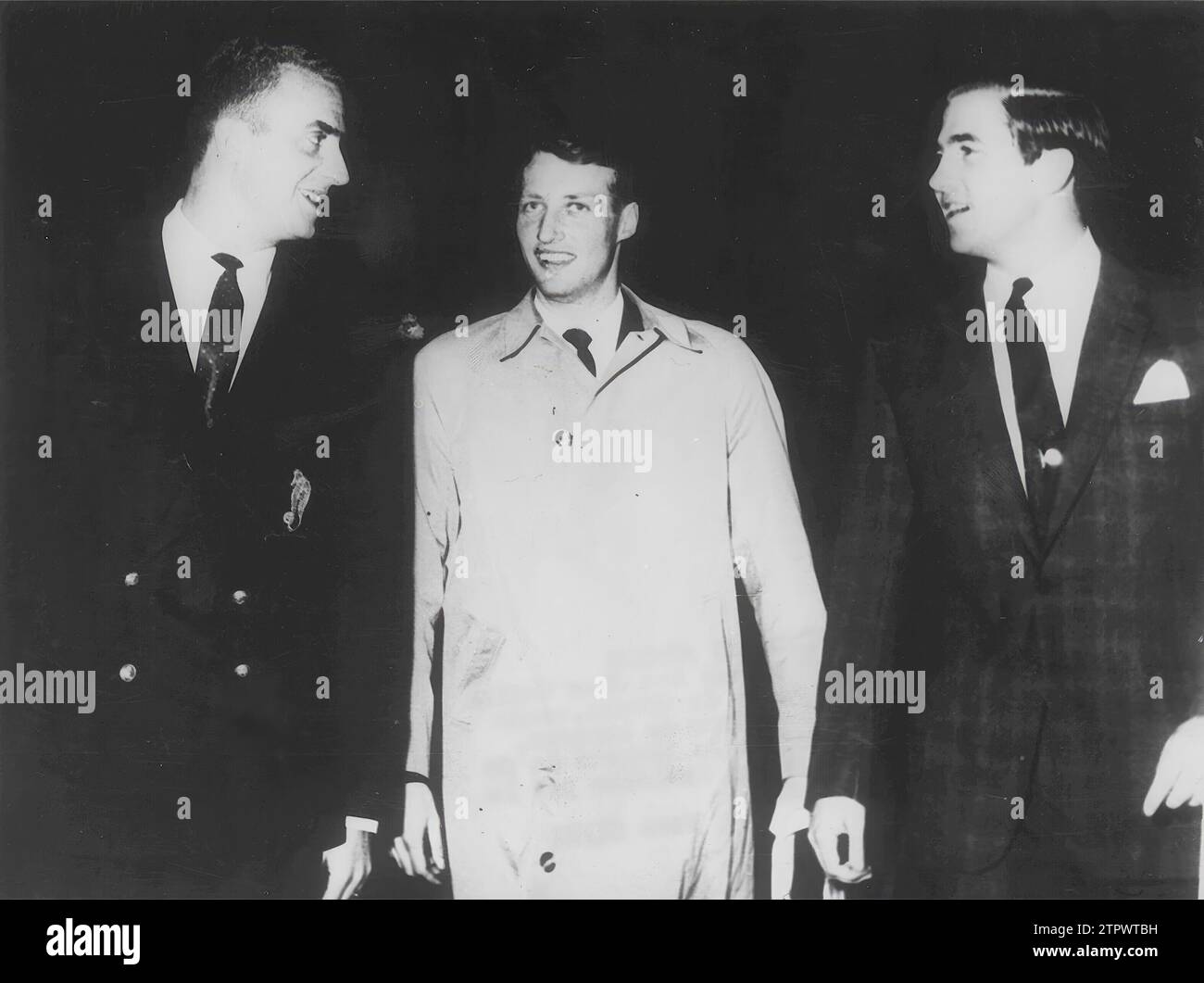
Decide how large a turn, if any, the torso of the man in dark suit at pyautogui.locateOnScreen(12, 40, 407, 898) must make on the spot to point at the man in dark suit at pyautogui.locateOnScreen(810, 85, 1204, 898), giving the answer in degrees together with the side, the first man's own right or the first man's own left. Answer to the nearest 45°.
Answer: approximately 90° to the first man's own left

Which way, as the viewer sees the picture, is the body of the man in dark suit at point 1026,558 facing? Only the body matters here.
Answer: toward the camera

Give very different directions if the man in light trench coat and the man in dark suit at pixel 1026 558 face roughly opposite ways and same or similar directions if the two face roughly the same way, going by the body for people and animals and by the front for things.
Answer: same or similar directions

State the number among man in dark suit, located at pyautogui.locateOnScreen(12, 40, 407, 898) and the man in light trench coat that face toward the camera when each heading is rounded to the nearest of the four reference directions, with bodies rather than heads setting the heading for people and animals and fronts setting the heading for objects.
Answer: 2

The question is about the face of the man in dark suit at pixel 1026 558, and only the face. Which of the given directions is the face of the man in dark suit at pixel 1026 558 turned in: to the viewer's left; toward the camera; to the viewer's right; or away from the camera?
to the viewer's left

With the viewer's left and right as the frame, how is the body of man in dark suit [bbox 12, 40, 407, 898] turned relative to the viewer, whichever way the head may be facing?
facing the viewer

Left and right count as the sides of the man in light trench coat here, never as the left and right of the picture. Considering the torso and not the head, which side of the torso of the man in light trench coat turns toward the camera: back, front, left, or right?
front

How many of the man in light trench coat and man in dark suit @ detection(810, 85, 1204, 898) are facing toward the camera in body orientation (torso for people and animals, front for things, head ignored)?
2
